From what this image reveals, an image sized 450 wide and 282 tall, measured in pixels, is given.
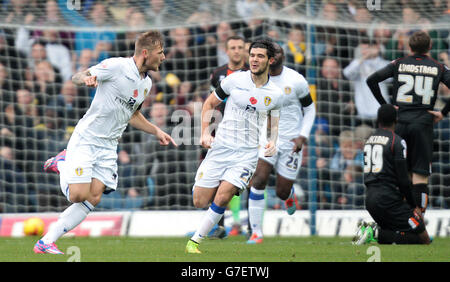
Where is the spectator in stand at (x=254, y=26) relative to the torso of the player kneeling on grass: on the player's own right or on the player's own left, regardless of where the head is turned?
on the player's own left

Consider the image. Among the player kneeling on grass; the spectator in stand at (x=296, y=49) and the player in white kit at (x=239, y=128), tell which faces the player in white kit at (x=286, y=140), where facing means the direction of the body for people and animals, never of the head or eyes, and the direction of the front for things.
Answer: the spectator in stand

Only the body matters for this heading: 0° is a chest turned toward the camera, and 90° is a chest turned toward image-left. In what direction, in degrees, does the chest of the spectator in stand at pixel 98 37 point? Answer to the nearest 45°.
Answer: approximately 0°

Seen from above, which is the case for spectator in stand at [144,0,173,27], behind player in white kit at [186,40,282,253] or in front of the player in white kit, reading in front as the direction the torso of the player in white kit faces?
behind

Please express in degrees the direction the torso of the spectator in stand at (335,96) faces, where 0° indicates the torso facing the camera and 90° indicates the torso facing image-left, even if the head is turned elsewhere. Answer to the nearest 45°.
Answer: approximately 0°

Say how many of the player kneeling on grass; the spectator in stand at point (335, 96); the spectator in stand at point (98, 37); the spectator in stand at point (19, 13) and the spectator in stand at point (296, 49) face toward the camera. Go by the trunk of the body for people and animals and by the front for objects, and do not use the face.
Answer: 4

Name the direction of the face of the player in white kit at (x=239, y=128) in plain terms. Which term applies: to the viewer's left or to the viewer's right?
to the viewer's left

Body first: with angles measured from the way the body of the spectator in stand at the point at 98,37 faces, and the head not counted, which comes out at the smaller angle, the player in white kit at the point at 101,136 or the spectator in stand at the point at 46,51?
the player in white kit
